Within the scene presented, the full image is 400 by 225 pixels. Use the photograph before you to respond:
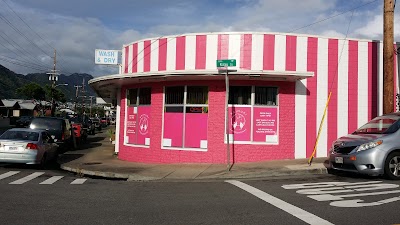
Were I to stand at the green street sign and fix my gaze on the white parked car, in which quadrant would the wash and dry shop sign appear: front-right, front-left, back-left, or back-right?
front-right

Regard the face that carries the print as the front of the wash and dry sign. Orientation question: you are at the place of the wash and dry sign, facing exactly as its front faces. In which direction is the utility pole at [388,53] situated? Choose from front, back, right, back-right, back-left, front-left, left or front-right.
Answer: front-left

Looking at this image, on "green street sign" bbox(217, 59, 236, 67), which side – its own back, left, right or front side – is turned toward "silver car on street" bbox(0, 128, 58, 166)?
right

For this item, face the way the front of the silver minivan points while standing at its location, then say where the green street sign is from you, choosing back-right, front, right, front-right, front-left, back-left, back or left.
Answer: front-right

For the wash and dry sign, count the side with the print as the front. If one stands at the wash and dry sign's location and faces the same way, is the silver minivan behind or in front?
in front

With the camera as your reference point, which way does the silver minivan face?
facing the viewer and to the left of the viewer

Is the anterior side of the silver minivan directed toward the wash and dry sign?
no

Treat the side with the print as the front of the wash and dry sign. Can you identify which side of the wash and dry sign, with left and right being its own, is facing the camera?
front

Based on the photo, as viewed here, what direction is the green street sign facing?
toward the camera
